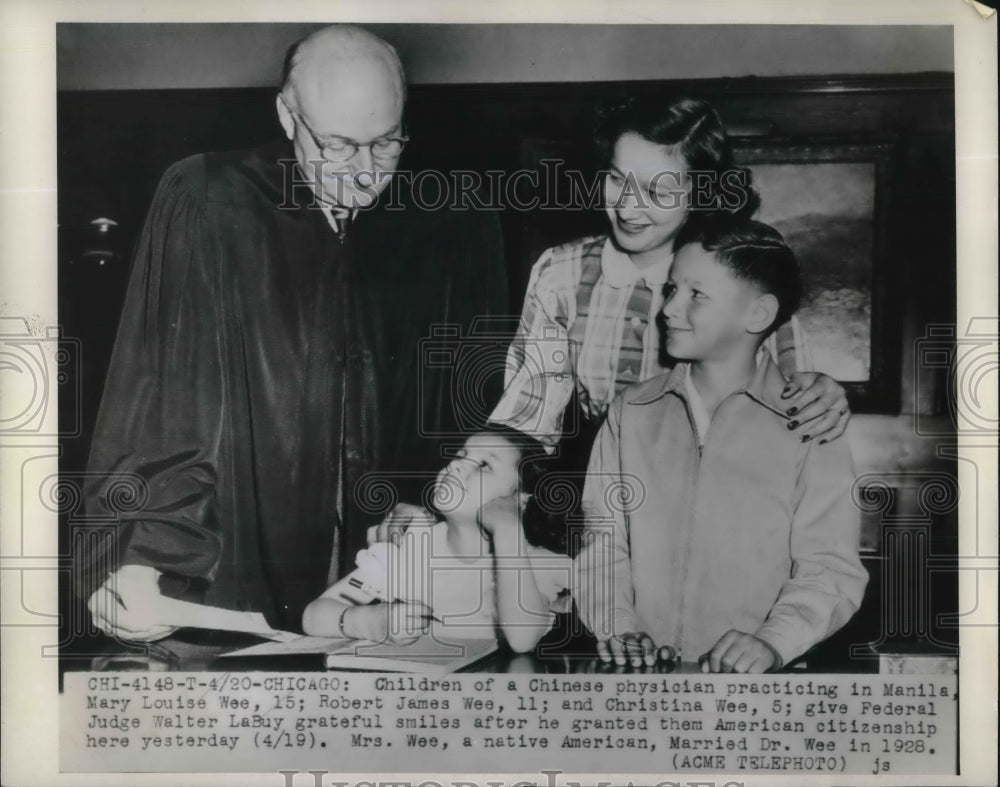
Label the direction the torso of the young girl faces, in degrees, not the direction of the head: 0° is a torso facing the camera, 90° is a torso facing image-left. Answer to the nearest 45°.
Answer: approximately 45°

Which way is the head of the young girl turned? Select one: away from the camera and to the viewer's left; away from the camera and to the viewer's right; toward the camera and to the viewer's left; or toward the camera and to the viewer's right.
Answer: toward the camera and to the viewer's left

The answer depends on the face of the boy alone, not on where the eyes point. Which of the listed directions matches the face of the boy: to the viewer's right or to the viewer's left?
to the viewer's left

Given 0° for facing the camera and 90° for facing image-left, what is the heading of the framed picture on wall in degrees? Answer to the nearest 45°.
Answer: approximately 0°

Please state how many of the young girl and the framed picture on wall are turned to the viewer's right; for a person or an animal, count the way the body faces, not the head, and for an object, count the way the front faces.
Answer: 0

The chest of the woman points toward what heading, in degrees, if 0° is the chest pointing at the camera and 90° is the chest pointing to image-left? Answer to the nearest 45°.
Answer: approximately 0°

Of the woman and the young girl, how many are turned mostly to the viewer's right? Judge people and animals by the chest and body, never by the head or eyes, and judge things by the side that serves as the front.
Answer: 0
